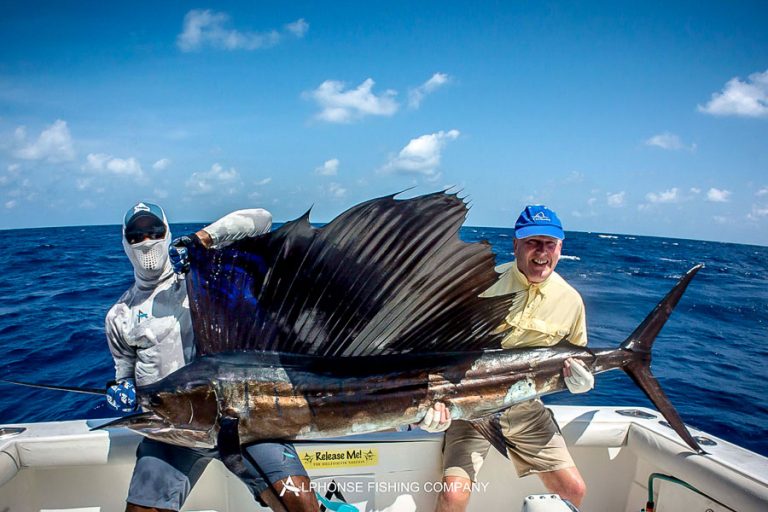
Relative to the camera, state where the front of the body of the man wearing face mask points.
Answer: toward the camera

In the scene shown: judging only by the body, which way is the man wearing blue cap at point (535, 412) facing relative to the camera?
toward the camera

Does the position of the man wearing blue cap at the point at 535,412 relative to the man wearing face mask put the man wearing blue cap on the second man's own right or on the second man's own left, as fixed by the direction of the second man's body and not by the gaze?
on the second man's own left

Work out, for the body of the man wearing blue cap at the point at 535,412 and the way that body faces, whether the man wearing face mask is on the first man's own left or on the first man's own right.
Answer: on the first man's own right

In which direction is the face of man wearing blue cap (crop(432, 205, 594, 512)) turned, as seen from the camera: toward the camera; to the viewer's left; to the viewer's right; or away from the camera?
toward the camera

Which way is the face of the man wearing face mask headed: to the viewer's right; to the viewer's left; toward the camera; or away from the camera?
toward the camera
